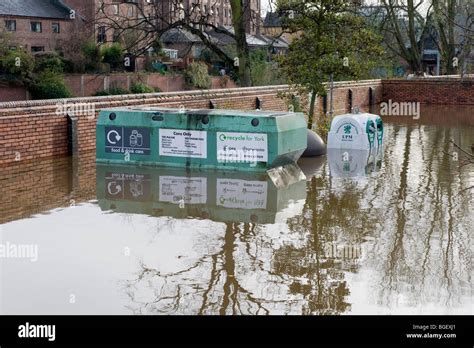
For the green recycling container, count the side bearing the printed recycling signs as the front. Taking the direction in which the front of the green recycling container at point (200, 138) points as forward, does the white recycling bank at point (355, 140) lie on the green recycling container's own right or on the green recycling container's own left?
on the green recycling container's own left

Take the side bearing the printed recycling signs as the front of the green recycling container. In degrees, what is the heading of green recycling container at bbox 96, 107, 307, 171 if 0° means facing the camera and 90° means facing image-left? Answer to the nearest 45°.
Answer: approximately 0°
